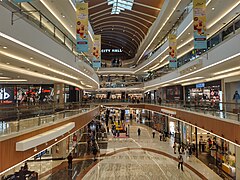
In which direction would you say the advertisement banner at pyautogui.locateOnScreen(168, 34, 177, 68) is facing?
toward the camera

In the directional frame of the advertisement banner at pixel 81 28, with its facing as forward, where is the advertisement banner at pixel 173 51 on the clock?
the advertisement banner at pixel 173 51 is roughly at 8 o'clock from the advertisement banner at pixel 81 28.

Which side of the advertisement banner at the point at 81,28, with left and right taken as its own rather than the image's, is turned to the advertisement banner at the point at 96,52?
back

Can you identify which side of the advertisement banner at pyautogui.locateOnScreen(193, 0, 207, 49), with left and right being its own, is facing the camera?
front

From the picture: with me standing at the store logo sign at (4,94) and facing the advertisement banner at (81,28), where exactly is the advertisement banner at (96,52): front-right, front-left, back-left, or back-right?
front-left

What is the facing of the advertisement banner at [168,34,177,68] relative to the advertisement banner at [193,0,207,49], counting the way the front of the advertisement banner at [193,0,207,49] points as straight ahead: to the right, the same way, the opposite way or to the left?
the same way

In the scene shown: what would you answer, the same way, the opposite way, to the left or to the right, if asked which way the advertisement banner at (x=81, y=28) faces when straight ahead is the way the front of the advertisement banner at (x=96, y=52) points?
the same way

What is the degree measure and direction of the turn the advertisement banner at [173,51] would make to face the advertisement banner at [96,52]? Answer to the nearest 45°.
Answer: approximately 90° to its right

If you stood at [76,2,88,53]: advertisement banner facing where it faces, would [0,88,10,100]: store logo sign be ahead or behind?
behind

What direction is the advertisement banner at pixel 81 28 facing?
toward the camera

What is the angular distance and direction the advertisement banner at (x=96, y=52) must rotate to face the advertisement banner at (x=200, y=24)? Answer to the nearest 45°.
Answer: approximately 45° to its left

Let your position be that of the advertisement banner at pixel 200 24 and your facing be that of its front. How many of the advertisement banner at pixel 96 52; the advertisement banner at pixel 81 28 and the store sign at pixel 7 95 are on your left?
0

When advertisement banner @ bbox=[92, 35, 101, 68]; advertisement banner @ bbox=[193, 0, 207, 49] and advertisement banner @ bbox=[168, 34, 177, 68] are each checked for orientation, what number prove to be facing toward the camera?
3

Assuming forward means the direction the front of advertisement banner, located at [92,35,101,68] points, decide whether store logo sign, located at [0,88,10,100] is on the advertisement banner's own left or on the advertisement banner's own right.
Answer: on the advertisement banner's own right
